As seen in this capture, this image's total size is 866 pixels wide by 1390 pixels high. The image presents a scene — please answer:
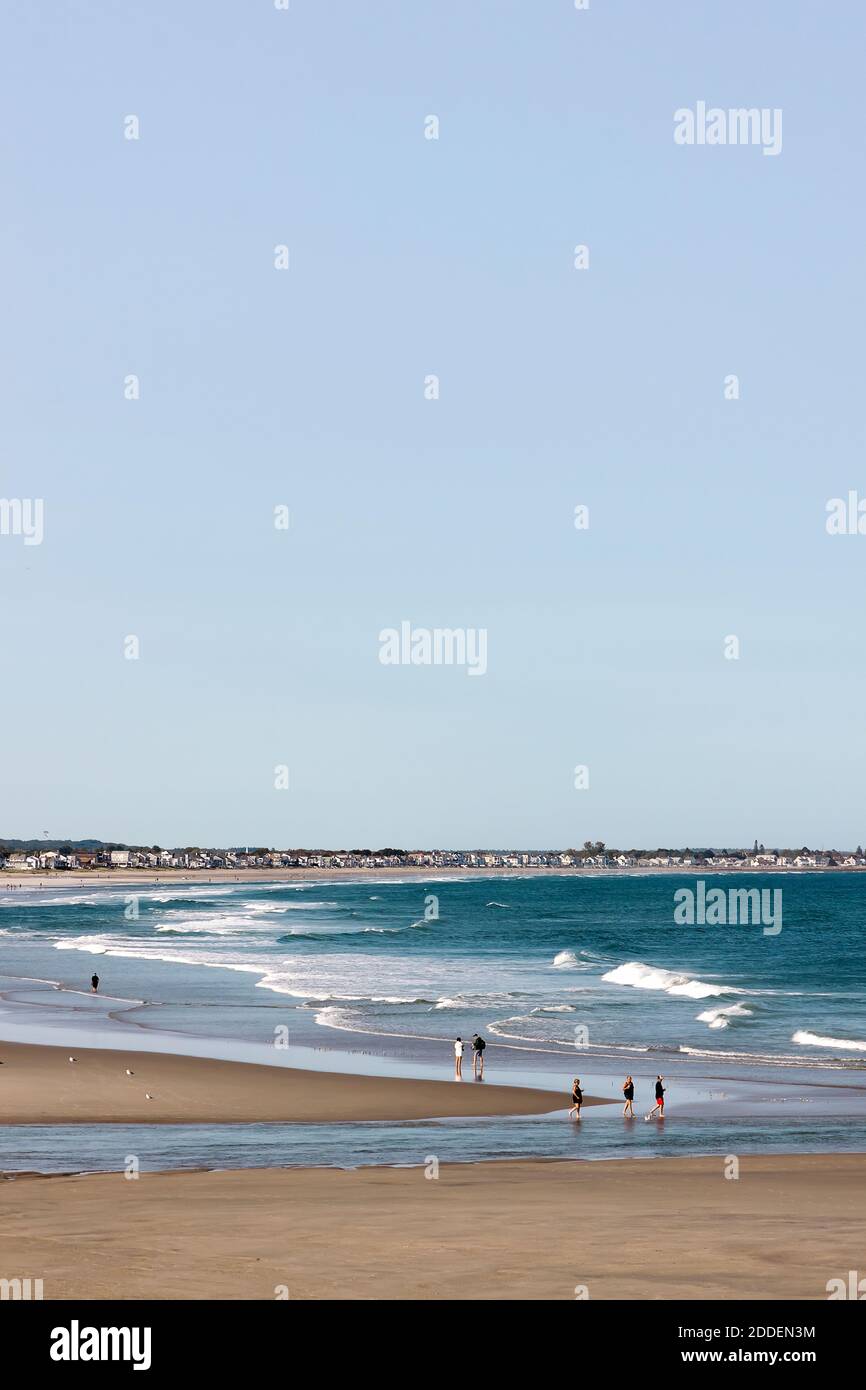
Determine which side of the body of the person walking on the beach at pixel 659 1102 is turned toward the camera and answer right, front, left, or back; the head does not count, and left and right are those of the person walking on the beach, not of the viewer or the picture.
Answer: right
